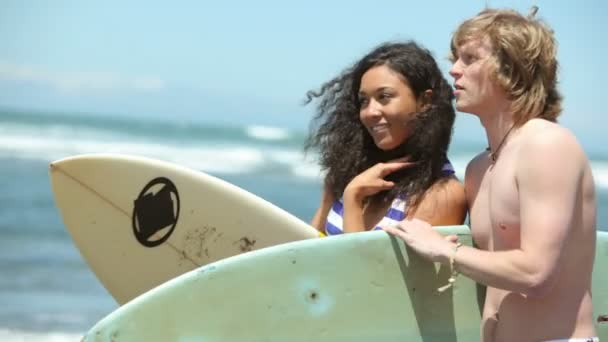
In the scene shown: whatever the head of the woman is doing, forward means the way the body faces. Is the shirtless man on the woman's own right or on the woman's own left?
on the woman's own left

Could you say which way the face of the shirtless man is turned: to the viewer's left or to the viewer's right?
to the viewer's left

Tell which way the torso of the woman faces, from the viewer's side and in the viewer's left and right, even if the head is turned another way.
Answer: facing the viewer and to the left of the viewer

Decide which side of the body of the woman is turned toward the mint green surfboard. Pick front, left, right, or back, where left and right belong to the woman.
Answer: front
